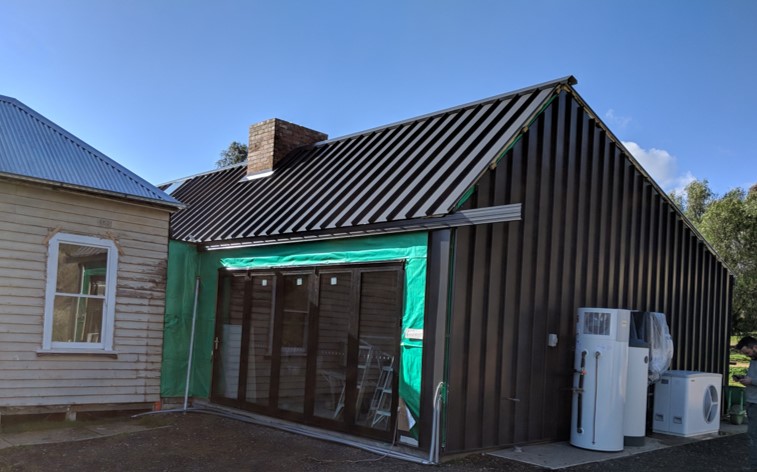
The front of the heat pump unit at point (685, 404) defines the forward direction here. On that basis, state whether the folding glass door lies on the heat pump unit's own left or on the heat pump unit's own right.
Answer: on the heat pump unit's own right

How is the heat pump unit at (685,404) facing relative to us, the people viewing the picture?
facing the viewer and to the right of the viewer

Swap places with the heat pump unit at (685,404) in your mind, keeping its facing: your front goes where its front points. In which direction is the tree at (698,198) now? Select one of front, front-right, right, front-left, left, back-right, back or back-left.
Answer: back-left

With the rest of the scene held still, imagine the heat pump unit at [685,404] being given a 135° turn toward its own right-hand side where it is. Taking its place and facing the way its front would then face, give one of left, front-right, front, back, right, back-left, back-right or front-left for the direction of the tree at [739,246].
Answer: right

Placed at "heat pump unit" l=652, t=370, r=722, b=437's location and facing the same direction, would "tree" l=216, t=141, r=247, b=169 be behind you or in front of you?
behind

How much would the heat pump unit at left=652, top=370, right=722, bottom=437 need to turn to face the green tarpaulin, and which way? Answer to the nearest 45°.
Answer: approximately 135° to its right
